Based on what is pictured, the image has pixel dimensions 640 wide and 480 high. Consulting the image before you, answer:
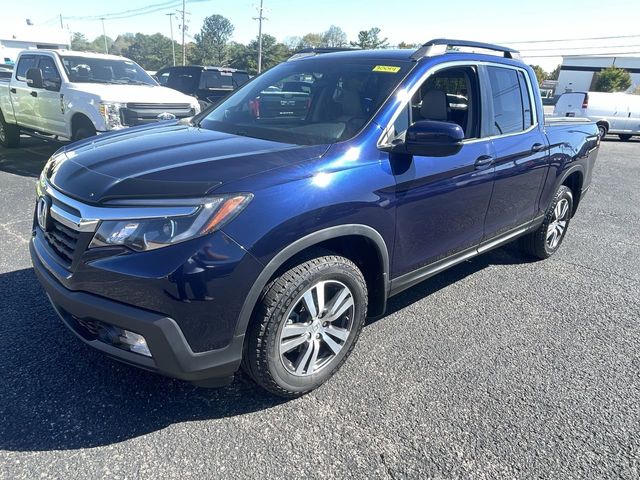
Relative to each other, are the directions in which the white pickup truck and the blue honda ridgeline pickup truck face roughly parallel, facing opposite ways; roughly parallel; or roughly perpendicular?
roughly perpendicular

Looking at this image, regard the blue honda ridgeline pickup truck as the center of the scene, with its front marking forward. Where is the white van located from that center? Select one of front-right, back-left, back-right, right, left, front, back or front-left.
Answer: back

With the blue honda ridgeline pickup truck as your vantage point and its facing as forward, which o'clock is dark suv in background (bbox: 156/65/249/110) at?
The dark suv in background is roughly at 4 o'clock from the blue honda ridgeline pickup truck.

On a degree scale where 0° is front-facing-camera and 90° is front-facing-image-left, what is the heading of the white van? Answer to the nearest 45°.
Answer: approximately 225°

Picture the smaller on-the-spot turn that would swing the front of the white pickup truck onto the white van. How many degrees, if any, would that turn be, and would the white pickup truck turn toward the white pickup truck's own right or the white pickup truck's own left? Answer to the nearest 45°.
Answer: approximately 45° to the white pickup truck's own left

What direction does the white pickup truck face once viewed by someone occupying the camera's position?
facing the viewer and to the right of the viewer

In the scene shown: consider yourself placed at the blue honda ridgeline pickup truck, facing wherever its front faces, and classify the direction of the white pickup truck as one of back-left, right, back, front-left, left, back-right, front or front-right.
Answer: right

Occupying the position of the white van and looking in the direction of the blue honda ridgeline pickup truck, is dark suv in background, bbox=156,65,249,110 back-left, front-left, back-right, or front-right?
front-right

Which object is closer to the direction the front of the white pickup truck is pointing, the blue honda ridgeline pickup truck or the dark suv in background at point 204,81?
the blue honda ridgeline pickup truck

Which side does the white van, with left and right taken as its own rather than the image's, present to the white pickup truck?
back

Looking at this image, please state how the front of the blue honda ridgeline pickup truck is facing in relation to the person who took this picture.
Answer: facing the viewer and to the left of the viewer

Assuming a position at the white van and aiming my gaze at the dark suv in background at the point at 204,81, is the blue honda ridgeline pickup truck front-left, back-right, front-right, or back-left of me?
front-left

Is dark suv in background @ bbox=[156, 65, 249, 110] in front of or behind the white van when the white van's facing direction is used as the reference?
behind

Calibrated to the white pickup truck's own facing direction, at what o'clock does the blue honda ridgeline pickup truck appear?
The blue honda ridgeline pickup truck is roughly at 1 o'clock from the white pickup truck.

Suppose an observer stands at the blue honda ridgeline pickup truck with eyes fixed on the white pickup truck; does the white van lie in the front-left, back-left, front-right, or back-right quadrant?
front-right

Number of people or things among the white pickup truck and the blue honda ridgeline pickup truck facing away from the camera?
0
